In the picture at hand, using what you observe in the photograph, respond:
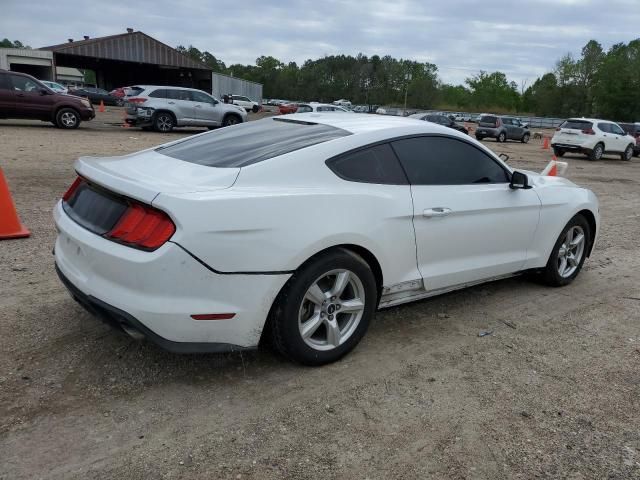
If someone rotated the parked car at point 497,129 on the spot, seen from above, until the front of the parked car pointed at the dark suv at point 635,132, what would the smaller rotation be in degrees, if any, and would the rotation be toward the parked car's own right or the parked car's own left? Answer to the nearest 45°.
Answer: approximately 45° to the parked car's own right

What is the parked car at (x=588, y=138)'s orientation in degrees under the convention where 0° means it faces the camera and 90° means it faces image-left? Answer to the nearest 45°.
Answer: approximately 225°

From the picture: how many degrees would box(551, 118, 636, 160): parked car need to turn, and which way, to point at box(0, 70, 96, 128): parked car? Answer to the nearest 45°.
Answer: approximately 180°

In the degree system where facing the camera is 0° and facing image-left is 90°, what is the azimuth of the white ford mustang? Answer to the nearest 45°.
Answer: approximately 225°

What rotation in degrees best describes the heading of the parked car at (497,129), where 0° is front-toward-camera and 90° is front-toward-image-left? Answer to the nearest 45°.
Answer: approximately 225°

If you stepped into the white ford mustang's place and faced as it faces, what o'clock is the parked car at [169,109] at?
The parked car is roughly at 10 o'clock from the white ford mustang.

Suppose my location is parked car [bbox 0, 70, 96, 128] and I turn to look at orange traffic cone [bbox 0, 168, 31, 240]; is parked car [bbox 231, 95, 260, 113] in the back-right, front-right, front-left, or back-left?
back-left

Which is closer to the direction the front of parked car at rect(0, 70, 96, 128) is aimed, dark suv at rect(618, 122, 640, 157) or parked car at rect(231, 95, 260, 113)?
the dark suv

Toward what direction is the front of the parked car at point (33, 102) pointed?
to the viewer's right
